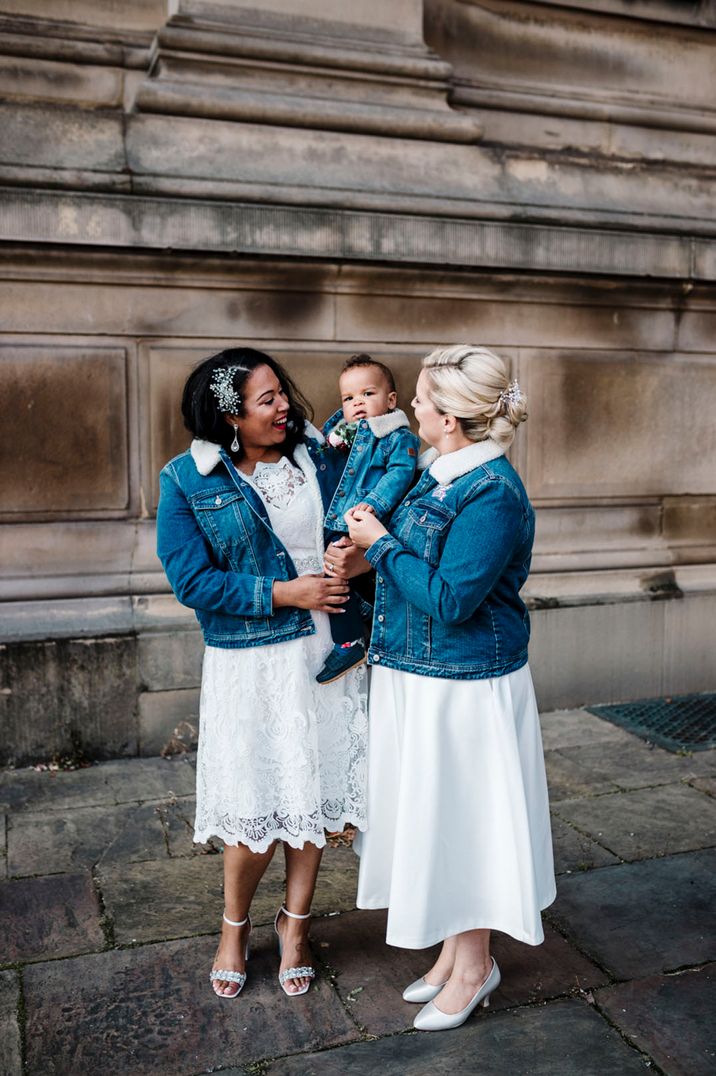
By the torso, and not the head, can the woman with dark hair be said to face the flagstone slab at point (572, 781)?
no

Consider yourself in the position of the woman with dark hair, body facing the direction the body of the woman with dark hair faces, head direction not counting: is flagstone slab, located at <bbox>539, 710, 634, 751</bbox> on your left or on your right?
on your left

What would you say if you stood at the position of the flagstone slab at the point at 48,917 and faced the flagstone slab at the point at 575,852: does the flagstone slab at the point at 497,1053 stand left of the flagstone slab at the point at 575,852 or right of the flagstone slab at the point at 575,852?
right

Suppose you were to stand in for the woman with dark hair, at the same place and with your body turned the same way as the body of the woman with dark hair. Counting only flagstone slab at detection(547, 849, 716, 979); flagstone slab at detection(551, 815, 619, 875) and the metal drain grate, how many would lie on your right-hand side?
0

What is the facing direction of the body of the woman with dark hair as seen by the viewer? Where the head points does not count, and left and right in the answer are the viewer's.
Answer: facing the viewer and to the right of the viewer

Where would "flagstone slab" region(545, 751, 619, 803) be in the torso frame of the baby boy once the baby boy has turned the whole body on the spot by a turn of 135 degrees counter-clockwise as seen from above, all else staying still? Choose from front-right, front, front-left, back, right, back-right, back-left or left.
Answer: front-left

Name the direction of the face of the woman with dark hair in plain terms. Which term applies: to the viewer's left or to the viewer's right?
to the viewer's right

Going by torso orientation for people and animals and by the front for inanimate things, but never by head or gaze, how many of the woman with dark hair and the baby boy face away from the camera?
0

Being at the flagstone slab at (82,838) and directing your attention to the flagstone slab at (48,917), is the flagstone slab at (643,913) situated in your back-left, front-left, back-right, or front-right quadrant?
front-left

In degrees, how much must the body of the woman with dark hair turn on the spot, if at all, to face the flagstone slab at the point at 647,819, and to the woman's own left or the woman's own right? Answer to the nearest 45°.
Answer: approximately 90° to the woman's own left

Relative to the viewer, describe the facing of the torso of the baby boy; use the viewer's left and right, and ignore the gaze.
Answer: facing the viewer and to the left of the viewer

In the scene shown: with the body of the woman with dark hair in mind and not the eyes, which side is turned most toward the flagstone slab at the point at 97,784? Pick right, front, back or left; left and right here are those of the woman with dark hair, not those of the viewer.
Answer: back
